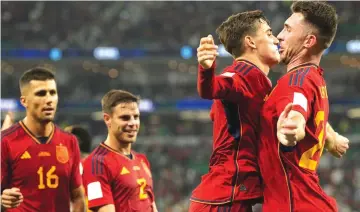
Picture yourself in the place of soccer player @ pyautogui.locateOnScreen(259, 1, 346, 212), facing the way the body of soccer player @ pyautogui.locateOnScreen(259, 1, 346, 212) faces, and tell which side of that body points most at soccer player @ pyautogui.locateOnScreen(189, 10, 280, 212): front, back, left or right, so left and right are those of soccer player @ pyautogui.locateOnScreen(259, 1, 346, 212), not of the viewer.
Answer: front

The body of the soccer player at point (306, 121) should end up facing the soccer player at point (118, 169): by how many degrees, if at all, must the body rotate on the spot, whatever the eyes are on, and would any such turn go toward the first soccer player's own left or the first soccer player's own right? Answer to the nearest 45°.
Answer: approximately 45° to the first soccer player's own right

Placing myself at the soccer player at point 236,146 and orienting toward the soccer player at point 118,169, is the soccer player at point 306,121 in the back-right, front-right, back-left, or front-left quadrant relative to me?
back-right

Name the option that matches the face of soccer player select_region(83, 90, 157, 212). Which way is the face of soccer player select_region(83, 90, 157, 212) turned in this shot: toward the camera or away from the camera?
toward the camera

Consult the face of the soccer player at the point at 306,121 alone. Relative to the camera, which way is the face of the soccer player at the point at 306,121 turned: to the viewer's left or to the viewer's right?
to the viewer's left

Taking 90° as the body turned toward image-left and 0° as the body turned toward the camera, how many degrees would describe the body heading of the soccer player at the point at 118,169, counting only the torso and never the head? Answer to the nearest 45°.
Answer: approximately 315°

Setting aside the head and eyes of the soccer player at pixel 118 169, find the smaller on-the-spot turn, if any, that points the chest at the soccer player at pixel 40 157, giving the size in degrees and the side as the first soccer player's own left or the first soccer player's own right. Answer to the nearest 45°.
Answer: approximately 135° to the first soccer player's own right

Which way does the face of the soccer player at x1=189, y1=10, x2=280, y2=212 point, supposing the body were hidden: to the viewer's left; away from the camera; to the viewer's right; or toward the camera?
to the viewer's right

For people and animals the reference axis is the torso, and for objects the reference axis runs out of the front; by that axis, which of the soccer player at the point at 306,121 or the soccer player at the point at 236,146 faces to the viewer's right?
the soccer player at the point at 236,146

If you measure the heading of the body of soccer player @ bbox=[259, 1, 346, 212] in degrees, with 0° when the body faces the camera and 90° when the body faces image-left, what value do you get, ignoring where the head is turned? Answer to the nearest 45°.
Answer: approximately 90°

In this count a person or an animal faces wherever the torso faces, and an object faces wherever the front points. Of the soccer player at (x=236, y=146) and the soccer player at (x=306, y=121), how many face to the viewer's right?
1

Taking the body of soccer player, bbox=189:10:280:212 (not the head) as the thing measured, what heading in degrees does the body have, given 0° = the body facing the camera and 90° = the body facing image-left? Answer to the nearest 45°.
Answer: approximately 270°

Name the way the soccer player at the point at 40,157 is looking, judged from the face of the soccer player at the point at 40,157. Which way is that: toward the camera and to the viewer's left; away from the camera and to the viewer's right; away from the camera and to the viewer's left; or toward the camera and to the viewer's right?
toward the camera and to the viewer's right
